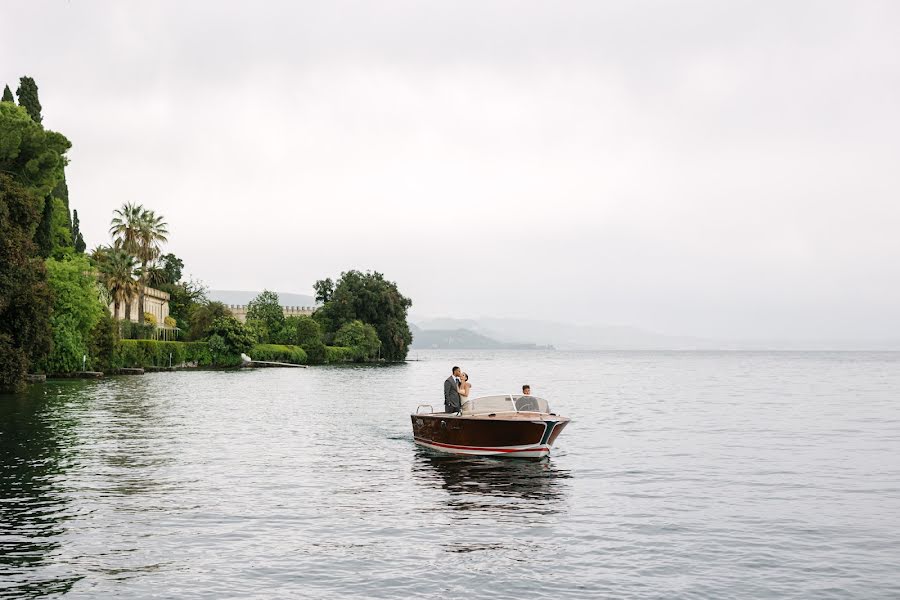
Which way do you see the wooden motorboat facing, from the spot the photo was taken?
facing the viewer and to the right of the viewer
